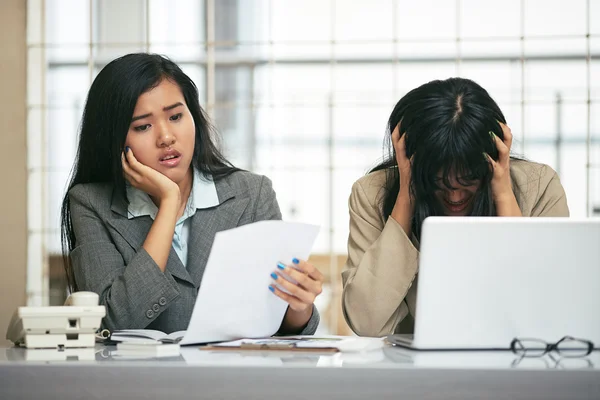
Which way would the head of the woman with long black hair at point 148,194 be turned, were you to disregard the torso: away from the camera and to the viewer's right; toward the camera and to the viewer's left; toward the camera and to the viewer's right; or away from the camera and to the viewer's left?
toward the camera and to the viewer's right

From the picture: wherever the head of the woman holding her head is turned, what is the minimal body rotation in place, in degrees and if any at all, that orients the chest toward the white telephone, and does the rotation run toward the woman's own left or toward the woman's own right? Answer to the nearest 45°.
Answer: approximately 45° to the woman's own right

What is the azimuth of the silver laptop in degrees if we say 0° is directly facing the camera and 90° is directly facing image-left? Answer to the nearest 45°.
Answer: approximately 180°

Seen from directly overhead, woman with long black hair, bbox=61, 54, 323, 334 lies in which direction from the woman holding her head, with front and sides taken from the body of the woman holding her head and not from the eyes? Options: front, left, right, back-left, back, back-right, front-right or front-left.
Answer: right

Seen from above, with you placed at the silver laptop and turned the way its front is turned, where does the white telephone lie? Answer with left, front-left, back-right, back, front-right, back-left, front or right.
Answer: left

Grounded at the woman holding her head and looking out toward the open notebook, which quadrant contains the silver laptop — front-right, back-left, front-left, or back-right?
front-left

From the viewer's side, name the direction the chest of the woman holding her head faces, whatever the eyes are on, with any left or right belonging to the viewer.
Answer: facing the viewer

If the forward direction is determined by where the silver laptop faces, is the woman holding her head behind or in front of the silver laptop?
in front
